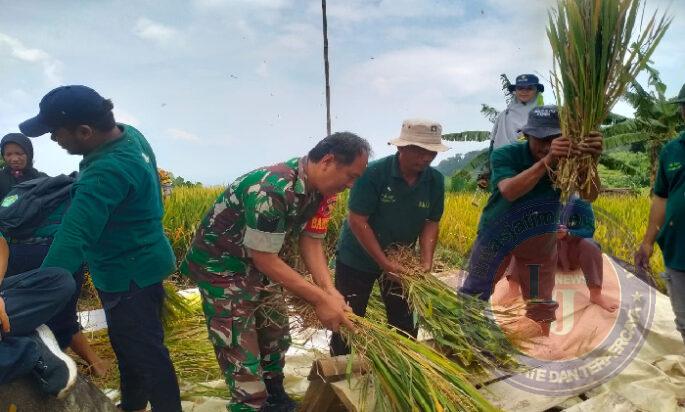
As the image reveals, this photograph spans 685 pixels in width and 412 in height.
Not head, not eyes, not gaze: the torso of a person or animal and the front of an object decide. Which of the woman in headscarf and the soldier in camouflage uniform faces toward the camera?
the woman in headscarf

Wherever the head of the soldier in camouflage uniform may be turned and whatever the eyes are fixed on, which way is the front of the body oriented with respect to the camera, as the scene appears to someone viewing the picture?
to the viewer's right

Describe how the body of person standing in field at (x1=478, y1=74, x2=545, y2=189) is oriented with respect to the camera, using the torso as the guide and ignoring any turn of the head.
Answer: toward the camera

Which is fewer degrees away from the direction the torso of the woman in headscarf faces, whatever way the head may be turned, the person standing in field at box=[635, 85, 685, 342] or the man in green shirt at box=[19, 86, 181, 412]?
the man in green shirt

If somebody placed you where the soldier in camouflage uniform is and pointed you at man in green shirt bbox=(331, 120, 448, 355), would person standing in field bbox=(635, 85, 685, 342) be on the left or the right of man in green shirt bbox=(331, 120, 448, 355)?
right

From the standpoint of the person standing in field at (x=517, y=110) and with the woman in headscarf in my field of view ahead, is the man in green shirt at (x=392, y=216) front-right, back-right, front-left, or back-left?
front-left

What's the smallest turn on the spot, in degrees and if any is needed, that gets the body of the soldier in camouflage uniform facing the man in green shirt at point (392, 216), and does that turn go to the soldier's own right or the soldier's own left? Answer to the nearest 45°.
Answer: approximately 45° to the soldier's own left

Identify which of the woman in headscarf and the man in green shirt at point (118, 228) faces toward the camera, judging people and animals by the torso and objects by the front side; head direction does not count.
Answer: the woman in headscarf
